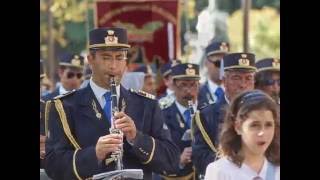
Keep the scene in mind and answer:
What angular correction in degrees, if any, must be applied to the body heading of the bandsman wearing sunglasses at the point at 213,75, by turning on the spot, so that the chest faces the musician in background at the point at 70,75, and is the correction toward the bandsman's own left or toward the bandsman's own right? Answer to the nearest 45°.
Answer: approximately 135° to the bandsman's own right

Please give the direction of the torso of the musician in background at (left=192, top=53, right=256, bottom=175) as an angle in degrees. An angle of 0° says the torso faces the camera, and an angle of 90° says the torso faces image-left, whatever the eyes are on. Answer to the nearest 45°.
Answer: approximately 315°
